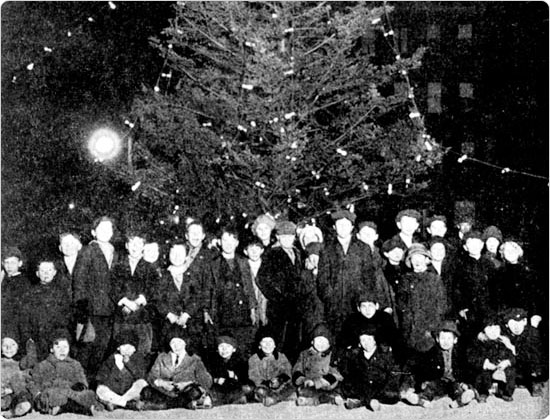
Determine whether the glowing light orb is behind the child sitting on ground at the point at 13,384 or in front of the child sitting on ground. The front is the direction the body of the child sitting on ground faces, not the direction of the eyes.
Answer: behind

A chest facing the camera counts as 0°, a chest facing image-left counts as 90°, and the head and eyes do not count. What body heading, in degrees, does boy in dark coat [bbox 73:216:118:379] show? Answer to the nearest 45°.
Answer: approximately 315°

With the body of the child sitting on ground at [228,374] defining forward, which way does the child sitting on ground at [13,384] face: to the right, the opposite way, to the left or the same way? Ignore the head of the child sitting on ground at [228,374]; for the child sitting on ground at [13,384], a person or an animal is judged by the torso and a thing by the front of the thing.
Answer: the same way

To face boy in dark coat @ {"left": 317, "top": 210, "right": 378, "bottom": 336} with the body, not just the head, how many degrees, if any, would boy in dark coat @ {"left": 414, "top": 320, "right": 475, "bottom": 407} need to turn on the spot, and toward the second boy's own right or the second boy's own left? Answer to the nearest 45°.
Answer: approximately 90° to the second boy's own right

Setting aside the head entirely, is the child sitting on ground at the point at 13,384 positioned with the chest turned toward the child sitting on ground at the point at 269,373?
no

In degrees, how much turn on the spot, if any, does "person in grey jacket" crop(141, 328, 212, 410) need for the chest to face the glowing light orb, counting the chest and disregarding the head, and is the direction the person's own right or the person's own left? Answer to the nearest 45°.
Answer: approximately 180°

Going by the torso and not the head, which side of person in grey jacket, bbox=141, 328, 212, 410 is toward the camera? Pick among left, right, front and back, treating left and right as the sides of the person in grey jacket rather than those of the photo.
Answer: front

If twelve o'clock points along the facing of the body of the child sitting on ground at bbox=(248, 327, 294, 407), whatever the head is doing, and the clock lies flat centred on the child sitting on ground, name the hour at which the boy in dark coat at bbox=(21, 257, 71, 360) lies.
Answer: The boy in dark coat is roughly at 3 o'clock from the child sitting on ground.

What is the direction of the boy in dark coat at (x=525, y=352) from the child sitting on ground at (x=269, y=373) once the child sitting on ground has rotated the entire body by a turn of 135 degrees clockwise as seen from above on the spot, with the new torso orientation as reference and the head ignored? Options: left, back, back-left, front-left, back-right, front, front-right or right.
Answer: back-right

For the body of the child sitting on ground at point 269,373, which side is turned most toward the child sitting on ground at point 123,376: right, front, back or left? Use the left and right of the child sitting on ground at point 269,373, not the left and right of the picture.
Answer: right

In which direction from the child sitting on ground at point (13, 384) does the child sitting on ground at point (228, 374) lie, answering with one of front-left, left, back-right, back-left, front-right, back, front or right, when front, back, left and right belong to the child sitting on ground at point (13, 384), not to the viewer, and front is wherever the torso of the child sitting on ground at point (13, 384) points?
left

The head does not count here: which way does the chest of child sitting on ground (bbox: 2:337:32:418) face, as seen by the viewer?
toward the camera

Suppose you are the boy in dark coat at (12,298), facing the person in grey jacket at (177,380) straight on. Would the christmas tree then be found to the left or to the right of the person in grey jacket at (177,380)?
left

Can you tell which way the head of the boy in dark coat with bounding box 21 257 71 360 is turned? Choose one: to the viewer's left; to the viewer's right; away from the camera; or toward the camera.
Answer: toward the camera

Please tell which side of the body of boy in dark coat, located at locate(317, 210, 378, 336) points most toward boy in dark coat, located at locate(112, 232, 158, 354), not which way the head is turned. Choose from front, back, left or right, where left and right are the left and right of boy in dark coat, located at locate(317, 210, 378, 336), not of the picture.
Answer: right

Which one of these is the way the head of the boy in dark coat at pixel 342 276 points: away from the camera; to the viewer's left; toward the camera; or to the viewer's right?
toward the camera

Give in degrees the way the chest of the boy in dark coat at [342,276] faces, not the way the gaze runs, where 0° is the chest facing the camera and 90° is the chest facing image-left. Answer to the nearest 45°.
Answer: approximately 0°
